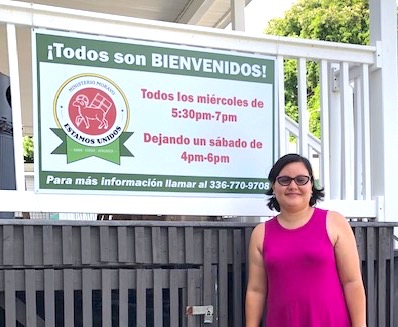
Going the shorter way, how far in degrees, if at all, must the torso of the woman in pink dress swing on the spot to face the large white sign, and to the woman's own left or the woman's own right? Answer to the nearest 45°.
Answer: approximately 90° to the woman's own right

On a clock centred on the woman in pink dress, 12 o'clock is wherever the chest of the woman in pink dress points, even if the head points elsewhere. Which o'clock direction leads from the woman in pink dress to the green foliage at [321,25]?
The green foliage is roughly at 6 o'clock from the woman in pink dress.

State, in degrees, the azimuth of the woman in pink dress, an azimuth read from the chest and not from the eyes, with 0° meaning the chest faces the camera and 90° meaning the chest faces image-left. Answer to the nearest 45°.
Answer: approximately 0°

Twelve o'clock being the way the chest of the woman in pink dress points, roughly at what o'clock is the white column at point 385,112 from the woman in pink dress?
The white column is roughly at 7 o'clock from the woman in pink dress.
